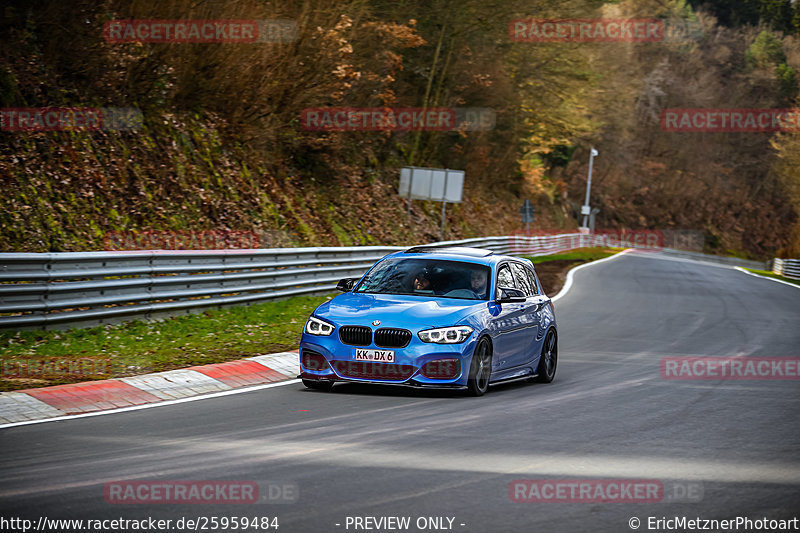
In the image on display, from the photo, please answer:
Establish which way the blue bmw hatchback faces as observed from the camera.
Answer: facing the viewer and to the left of the viewer

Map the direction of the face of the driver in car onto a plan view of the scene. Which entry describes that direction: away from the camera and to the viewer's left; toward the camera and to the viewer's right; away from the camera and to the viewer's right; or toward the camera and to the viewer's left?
toward the camera and to the viewer's left
